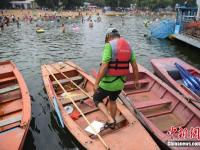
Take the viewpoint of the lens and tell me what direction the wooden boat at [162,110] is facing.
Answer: facing away from the viewer and to the left of the viewer

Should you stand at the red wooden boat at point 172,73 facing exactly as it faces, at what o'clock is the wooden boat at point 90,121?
The wooden boat is roughly at 8 o'clock from the red wooden boat.

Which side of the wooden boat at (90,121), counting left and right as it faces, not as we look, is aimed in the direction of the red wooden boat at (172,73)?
right

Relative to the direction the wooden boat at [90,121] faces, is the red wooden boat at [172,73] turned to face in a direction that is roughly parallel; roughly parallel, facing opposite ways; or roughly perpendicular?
roughly parallel

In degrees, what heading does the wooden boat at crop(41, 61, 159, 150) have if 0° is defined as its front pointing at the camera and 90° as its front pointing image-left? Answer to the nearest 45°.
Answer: approximately 135°

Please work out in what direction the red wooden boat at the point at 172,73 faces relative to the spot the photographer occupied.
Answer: facing away from the viewer and to the left of the viewer

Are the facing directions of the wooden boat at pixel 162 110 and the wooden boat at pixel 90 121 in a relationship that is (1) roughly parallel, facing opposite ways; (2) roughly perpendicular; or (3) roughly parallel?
roughly parallel
